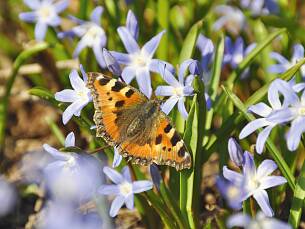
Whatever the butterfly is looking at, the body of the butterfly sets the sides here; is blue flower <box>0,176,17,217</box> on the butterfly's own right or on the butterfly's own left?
on the butterfly's own left

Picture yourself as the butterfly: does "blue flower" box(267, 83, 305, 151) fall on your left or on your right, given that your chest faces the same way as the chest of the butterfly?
on your right

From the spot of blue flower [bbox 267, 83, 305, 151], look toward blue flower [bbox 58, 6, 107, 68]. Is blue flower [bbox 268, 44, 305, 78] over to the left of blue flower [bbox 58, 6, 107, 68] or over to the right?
right

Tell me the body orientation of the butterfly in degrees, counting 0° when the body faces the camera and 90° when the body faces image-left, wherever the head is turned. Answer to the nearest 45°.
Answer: approximately 225°

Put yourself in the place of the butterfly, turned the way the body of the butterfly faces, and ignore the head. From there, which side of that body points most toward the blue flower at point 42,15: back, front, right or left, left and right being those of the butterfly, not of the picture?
left

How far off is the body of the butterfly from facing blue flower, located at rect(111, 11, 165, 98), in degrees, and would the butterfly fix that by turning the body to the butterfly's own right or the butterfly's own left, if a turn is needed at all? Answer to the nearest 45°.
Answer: approximately 45° to the butterfly's own left
